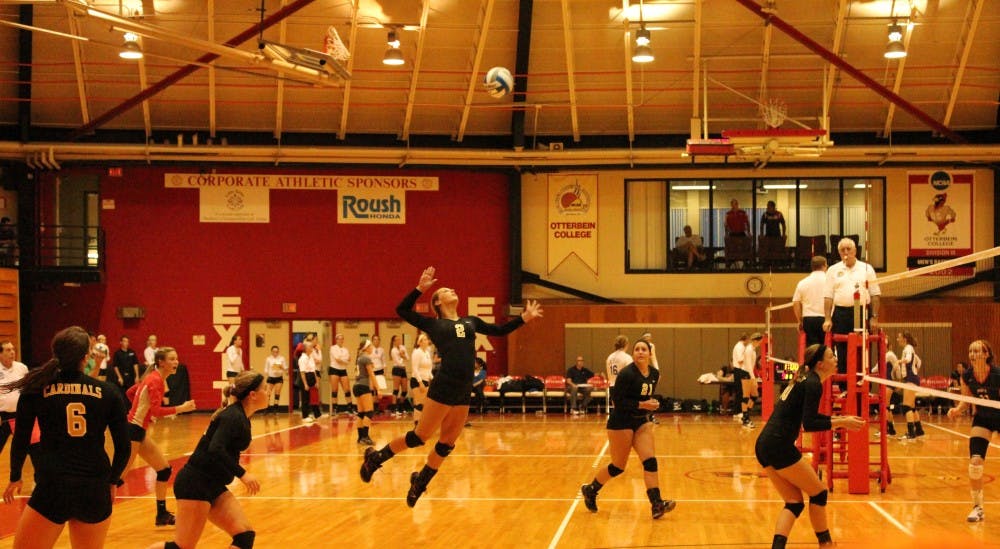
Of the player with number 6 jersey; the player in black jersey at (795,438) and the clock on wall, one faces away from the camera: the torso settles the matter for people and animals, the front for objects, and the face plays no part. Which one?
the player with number 6 jersey

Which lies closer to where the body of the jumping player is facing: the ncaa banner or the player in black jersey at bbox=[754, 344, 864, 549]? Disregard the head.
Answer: the player in black jersey

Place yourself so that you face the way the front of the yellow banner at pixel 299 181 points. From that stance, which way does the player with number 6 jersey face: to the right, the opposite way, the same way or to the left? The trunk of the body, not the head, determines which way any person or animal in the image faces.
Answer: the opposite way

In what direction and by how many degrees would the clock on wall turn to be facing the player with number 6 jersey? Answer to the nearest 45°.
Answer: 0° — it already faces them

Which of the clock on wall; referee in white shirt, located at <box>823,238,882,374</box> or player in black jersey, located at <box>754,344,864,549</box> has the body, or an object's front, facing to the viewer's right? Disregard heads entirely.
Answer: the player in black jersey

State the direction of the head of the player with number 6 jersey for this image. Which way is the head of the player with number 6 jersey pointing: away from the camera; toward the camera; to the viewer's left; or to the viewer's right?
away from the camera

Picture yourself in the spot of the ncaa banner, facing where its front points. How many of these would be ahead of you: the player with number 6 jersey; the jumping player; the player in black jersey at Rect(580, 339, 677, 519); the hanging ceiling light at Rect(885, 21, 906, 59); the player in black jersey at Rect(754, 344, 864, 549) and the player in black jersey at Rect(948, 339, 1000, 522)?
6

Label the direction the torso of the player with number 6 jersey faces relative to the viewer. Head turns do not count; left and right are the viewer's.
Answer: facing away from the viewer

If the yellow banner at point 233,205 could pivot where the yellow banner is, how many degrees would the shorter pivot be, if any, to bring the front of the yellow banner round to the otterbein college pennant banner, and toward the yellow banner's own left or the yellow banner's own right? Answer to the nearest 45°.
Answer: approximately 90° to the yellow banner's own left

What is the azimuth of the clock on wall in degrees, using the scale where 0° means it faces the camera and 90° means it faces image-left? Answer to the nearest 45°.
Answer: approximately 0°

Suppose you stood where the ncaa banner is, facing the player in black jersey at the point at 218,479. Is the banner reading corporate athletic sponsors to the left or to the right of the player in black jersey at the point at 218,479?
right
